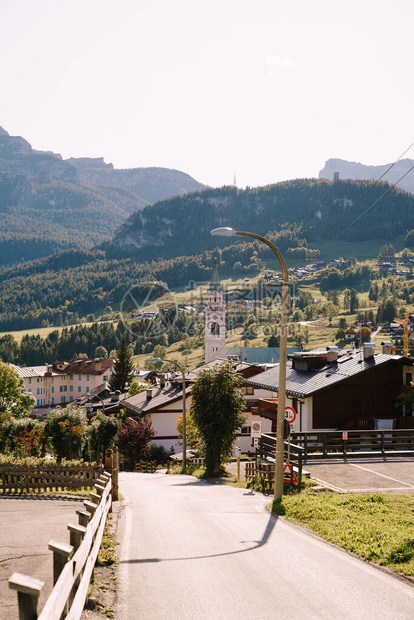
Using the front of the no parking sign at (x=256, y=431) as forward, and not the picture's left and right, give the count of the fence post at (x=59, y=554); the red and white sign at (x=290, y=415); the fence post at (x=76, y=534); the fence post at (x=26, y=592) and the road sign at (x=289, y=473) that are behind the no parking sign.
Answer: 0

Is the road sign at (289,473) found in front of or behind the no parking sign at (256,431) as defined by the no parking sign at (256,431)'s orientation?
in front

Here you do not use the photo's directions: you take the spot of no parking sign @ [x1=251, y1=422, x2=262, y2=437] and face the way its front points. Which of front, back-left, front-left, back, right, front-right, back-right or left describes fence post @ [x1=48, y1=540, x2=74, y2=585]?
front

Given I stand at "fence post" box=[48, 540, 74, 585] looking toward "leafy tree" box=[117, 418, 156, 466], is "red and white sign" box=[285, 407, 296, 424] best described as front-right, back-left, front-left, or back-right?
front-right

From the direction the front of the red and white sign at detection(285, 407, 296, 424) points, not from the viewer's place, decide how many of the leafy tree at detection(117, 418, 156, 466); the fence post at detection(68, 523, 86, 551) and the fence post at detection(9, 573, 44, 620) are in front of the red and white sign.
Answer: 2

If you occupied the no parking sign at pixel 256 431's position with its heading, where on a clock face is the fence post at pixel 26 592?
The fence post is roughly at 12 o'clock from the no parking sign.

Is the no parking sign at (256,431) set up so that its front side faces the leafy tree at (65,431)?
no

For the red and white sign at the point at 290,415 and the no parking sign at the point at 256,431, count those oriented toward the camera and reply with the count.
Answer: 2

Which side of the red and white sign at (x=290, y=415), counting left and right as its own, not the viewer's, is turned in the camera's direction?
front

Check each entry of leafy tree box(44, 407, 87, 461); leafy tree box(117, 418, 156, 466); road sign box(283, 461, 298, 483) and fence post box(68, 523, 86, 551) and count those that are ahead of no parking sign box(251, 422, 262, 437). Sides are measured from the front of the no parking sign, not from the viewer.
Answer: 2

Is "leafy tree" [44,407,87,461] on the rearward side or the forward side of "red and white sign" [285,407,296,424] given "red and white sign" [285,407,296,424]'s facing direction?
on the rearward side

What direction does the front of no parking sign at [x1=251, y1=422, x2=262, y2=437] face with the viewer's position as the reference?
facing the viewer

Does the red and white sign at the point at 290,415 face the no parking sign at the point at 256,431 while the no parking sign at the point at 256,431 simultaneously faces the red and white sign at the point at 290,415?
no

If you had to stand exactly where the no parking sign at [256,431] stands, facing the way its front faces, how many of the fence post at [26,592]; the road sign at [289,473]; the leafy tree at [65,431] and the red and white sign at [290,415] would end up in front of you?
3

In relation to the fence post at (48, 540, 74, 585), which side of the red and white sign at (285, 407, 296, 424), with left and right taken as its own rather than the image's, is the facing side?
front

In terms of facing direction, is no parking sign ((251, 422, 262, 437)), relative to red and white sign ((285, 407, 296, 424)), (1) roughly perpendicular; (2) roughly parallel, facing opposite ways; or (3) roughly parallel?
roughly parallel

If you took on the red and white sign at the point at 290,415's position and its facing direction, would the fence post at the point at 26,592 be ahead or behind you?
ahead
